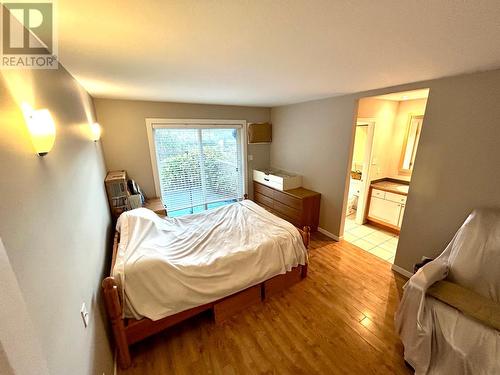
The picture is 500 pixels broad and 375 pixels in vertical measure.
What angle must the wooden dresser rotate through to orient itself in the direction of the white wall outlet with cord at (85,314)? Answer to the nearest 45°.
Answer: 0° — it already faces it

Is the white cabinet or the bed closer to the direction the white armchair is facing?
the bed

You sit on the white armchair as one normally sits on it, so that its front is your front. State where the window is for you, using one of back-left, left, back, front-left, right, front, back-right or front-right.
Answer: front-right

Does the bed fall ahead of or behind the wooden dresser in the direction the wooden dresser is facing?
ahead

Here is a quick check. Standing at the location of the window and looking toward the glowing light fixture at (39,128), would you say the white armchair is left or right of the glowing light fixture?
left

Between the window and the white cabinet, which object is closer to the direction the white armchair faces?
the window

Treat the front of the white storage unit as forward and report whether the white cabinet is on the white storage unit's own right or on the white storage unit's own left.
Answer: on the white storage unit's own left

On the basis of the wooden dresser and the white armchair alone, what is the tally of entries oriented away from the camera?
0

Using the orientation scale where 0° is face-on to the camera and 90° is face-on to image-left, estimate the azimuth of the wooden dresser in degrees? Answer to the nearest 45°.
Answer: approximately 45°

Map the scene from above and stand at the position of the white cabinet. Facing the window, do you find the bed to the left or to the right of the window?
left

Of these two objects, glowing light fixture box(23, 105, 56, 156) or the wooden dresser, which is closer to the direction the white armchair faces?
the glowing light fixture

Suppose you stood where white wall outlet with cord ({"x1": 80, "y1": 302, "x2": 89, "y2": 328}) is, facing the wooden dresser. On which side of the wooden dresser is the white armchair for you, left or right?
right

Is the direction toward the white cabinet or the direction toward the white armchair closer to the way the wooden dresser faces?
the white armchair

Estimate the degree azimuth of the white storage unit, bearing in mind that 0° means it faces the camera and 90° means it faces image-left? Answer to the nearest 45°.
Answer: approximately 45°
